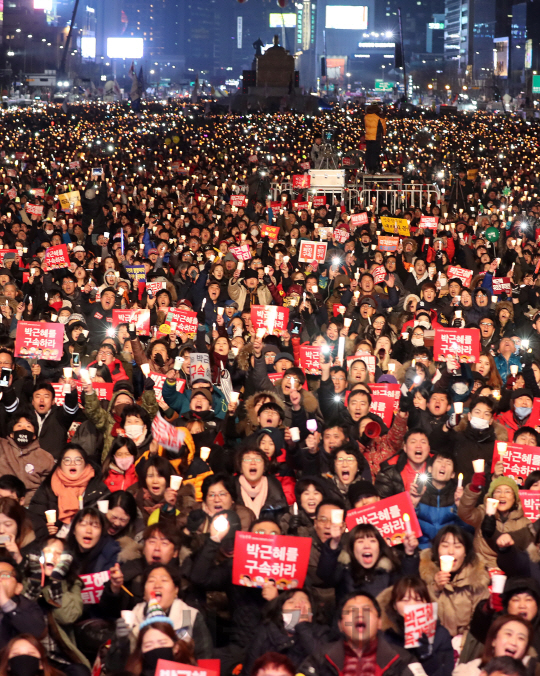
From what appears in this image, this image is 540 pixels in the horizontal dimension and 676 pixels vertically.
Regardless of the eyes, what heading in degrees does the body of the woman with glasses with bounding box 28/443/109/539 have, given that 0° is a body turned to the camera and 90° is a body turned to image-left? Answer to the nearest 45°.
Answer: approximately 0°

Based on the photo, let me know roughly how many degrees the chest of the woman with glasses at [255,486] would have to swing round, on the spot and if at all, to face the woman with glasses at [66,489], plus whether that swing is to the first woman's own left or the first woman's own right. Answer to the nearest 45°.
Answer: approximately 90° to the first woman's own right

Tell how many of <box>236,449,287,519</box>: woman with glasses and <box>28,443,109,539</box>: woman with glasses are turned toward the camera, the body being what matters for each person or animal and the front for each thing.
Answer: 2

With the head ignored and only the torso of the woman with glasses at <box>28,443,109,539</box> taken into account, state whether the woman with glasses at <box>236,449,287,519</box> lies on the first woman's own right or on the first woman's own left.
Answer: on the first woman's own left
